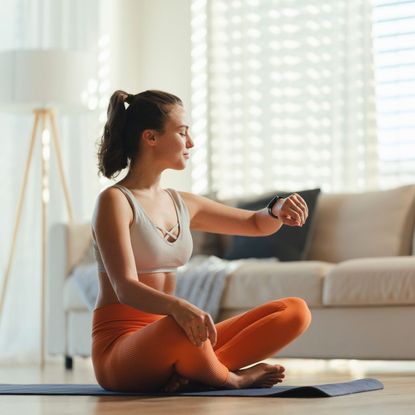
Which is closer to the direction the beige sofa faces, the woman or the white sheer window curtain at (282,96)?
the woman

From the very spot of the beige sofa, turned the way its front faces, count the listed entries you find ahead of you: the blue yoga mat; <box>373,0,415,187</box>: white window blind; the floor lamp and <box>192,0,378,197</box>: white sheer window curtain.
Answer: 1

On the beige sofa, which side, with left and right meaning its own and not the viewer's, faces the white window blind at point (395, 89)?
back

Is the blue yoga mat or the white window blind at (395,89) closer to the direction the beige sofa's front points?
the blue yoga mat

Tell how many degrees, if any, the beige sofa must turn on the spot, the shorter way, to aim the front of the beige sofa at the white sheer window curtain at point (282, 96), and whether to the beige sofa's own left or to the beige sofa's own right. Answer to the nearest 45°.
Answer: approximately 180°

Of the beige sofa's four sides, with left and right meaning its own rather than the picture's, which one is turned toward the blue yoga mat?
front

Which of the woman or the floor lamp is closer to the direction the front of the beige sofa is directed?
the woman

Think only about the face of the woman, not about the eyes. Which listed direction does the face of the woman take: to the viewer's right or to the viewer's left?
to the viewer's right

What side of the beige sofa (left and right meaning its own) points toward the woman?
front

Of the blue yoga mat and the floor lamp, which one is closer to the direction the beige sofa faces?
the blue yoga mat

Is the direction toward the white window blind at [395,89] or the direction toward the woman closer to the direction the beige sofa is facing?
the woman

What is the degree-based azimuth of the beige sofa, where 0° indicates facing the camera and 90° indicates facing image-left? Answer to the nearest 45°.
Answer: approximately 0°

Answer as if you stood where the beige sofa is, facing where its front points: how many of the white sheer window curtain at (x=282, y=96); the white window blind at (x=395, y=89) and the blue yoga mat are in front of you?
1

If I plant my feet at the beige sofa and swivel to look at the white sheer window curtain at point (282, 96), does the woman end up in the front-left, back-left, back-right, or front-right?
back-left
